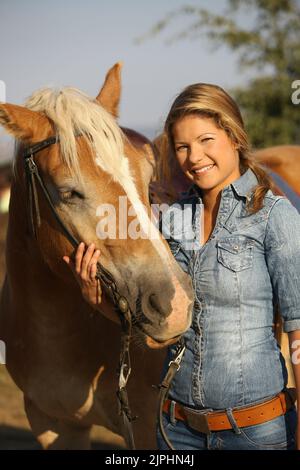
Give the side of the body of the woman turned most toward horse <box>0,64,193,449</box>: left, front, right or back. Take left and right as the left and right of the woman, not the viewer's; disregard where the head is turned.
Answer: right

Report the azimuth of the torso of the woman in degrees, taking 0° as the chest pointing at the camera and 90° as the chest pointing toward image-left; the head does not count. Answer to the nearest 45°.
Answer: approximately 45°
